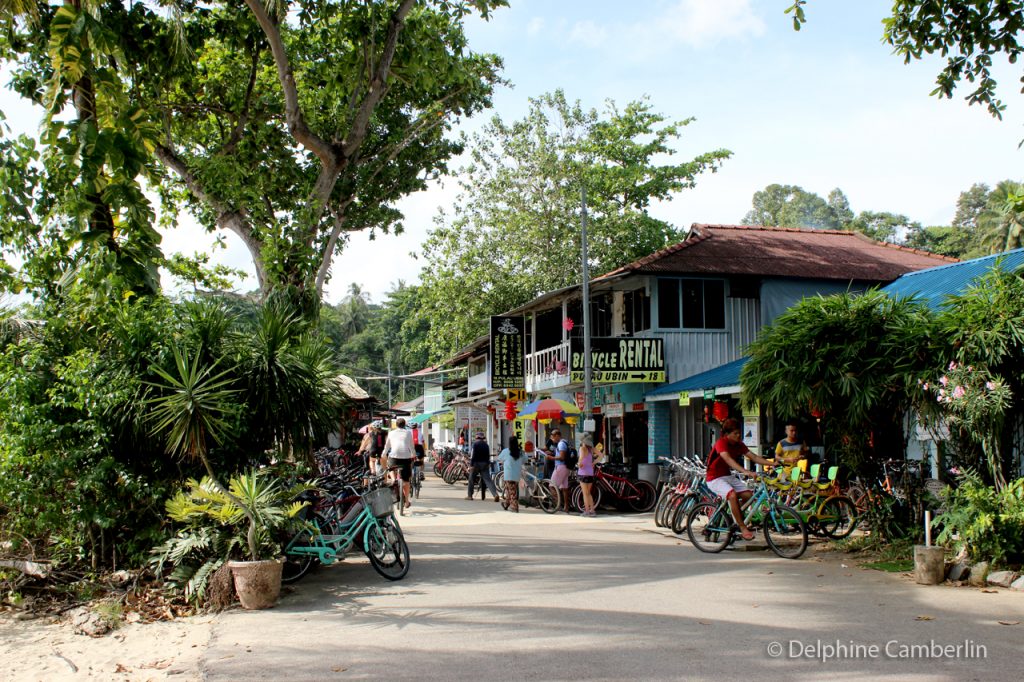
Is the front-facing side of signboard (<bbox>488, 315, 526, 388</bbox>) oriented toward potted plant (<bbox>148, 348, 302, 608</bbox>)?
yes

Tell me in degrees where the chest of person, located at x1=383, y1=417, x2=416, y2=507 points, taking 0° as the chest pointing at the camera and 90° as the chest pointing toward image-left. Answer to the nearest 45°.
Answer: approximately 180°

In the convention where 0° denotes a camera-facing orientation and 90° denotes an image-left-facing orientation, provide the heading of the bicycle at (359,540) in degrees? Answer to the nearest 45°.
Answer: approximately 270°

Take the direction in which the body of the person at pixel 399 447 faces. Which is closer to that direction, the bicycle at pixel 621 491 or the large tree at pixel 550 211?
the large tree

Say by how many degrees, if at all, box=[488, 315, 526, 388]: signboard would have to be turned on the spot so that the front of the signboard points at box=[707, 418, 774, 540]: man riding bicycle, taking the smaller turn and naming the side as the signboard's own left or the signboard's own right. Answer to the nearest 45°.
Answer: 0° — it already faces them

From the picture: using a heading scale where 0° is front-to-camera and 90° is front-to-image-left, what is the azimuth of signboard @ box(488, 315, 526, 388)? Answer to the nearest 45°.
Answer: approximately 0°

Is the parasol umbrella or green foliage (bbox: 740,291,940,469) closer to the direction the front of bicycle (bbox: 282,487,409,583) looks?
the green foliage

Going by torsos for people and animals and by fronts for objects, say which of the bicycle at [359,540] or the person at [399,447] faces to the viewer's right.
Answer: the bicycle

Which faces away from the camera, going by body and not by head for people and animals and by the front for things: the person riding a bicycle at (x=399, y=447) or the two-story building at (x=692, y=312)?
the person riding a bicycle

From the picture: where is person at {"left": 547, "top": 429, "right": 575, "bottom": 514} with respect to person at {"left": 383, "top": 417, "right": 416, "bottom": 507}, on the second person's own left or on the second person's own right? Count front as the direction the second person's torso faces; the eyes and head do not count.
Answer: on the second person's own right

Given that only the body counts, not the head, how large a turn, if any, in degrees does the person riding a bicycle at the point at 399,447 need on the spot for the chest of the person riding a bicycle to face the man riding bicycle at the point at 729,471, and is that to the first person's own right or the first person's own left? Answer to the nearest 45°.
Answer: approximately 135° to the first person's own right

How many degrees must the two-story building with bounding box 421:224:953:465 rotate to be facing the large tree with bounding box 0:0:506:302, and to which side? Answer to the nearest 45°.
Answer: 0° — it already faces it
